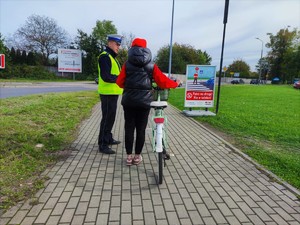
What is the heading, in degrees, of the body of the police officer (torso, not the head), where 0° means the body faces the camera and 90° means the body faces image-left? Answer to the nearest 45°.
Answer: approximately 270°

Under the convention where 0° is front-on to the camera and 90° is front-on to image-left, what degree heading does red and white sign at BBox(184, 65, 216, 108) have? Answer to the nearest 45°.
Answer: approximately 0°

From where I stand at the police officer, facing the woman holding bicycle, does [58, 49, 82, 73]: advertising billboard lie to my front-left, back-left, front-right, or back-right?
back-left

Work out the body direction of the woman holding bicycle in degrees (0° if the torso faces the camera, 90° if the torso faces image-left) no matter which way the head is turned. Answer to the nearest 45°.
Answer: approximately 180°

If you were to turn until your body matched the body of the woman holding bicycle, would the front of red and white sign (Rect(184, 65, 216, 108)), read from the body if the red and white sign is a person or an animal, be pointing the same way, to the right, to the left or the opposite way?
the opposite way

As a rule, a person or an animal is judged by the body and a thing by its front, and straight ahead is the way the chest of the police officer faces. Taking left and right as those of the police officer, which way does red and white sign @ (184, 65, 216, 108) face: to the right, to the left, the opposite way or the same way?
to the right

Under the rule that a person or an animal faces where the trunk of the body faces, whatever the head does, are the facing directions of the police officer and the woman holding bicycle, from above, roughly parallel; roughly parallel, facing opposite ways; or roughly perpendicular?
roughly perpendicular

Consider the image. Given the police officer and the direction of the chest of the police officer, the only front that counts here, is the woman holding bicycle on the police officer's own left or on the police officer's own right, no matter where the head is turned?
on the police officer's own right

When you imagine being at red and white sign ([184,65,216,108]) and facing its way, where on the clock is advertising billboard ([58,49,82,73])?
The advertising billboard is roughly at 5 o'clock from the red and white sign.

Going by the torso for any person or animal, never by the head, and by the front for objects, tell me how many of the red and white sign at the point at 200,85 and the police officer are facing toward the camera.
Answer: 1
